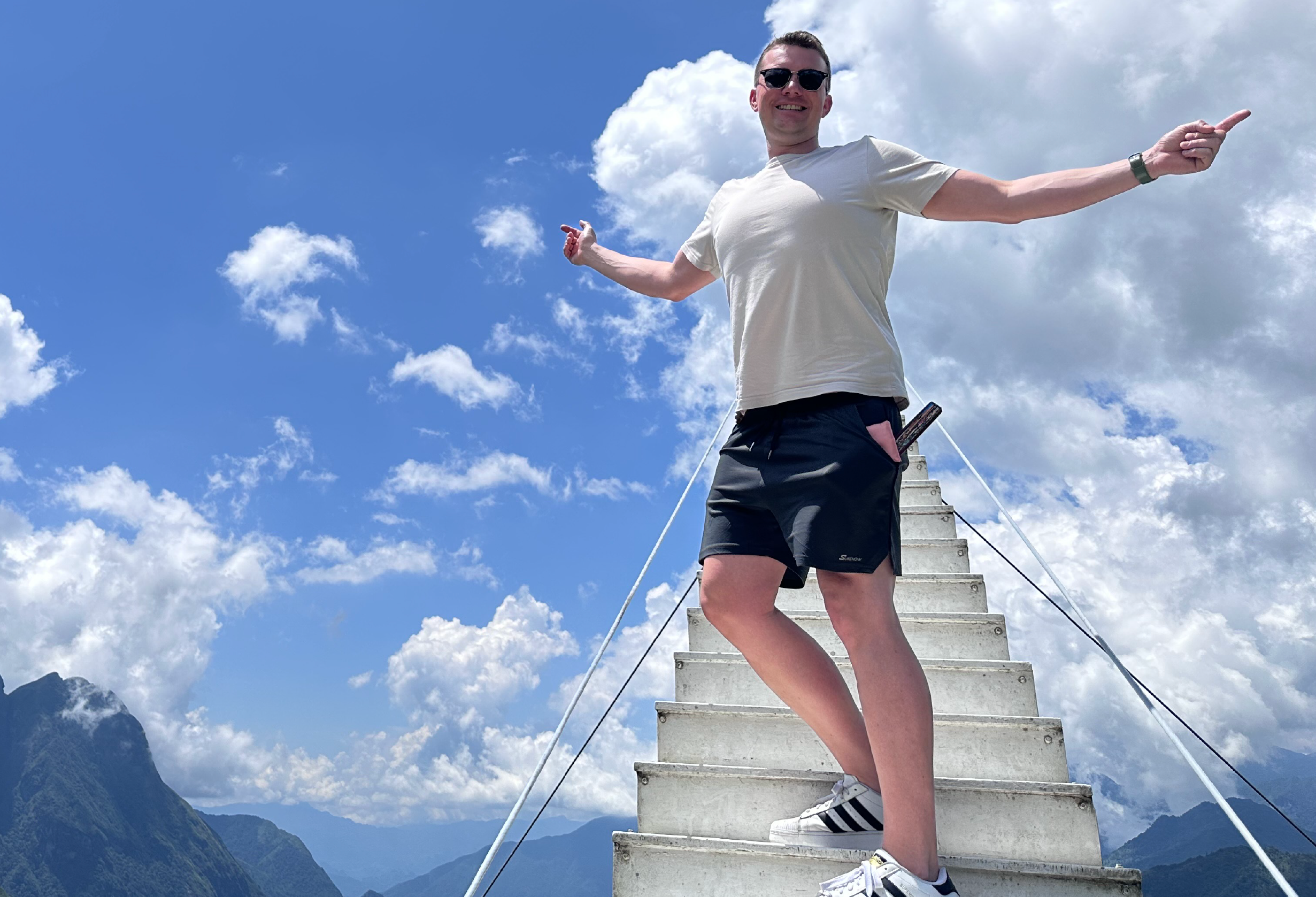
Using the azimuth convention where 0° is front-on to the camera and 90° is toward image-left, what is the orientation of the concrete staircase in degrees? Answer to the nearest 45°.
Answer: approximately 0°
